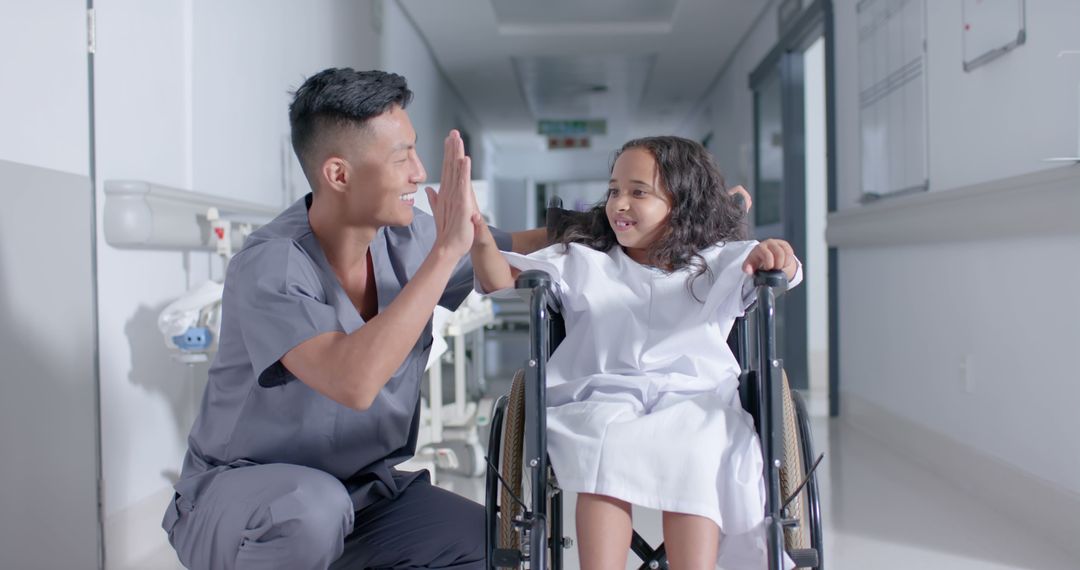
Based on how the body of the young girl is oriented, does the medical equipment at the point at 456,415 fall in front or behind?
behind

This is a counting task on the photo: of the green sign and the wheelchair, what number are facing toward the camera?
2

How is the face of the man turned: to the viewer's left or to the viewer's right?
to the viewer's right

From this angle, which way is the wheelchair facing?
toward the camera

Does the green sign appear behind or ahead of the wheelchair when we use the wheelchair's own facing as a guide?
behind

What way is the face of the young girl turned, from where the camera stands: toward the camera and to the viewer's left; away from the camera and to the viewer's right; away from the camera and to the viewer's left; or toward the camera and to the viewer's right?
toward the camera and to the viewer's left

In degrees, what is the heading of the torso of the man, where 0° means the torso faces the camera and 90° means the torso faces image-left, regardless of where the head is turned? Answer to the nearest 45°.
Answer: approximately 315°

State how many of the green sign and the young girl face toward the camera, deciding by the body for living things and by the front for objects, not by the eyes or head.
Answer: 2

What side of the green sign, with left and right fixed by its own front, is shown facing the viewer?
front

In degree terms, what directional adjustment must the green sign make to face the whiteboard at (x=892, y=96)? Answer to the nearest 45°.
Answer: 0° — it already faces it
